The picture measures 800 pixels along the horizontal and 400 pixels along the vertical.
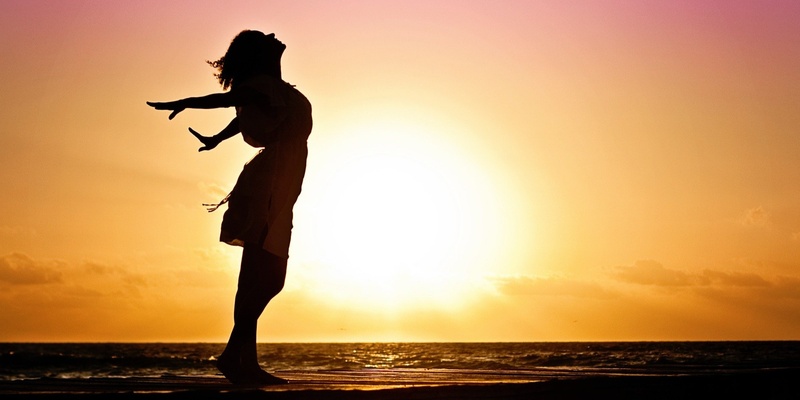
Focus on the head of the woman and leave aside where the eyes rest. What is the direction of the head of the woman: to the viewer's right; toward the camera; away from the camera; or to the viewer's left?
to the viewer's right

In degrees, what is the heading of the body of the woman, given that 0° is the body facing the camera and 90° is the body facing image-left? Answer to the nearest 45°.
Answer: approximately 270°
